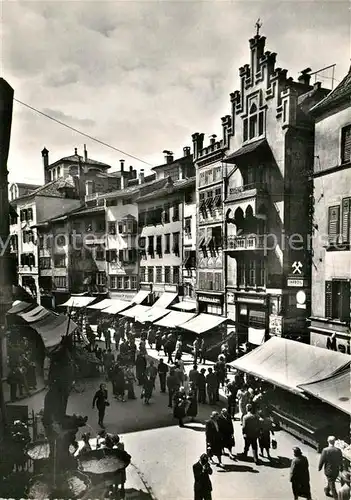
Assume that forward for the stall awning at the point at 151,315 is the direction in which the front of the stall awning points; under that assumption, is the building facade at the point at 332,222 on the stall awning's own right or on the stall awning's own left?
on the stall awning's own left

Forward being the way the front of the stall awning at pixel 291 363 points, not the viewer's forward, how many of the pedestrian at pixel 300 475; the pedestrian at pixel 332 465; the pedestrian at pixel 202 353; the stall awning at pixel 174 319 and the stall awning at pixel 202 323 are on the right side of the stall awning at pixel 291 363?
3

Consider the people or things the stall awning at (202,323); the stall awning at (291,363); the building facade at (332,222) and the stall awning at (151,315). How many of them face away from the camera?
0

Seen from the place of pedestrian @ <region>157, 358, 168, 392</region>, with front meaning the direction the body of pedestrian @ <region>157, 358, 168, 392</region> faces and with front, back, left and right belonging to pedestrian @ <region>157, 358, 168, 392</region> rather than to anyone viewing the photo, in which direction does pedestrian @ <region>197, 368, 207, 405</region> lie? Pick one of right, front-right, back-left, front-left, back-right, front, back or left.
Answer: back-right

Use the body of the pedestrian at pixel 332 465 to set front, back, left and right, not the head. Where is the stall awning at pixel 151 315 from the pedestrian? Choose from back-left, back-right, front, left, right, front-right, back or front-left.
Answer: front-left

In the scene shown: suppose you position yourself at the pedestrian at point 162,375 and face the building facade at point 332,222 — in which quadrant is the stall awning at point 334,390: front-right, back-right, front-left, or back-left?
front-right

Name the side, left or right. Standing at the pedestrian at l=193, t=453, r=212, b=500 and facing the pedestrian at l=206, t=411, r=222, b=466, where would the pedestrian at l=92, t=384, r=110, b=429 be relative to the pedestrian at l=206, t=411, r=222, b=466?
left

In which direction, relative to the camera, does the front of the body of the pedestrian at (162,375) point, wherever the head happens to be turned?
away from the camera

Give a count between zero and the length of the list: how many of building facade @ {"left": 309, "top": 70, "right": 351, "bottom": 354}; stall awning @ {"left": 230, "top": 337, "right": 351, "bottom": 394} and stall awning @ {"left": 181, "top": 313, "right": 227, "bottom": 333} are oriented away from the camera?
0

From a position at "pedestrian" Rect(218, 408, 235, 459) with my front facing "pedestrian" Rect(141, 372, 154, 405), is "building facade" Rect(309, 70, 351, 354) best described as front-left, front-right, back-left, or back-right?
front-right

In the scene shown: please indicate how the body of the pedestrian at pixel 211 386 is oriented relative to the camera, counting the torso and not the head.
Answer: away from the camera

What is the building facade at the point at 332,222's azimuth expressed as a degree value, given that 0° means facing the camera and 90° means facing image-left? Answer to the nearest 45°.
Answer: approximately 45°

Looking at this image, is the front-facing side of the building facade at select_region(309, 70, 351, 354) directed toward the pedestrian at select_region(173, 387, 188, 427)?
yes

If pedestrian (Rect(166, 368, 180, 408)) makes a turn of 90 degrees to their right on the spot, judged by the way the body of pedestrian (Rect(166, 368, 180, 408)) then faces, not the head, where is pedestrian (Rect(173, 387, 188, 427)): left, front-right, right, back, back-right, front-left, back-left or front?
right
